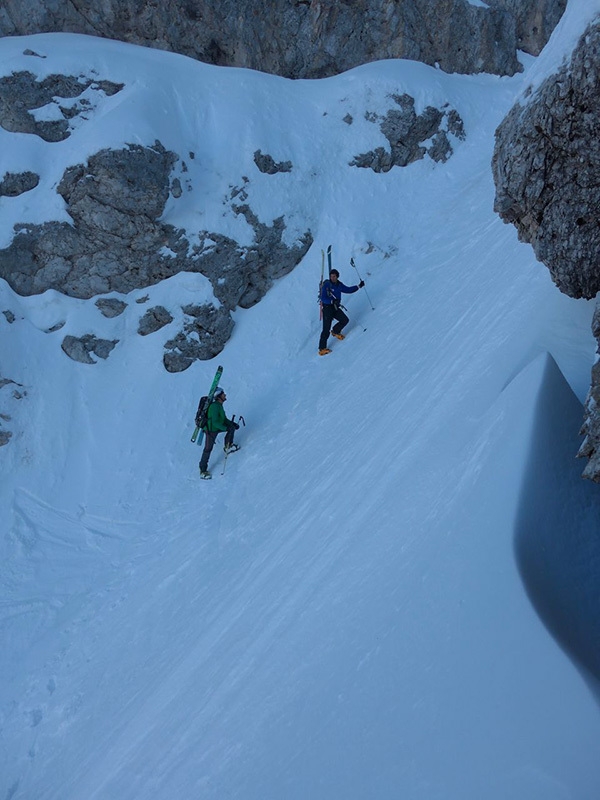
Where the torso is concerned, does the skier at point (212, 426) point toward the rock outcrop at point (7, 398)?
no

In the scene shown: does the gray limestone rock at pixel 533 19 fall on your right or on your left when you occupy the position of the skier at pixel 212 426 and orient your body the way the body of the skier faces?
on your left

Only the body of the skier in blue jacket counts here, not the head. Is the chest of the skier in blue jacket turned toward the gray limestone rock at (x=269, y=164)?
no

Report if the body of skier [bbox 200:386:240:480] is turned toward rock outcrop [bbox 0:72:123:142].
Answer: no

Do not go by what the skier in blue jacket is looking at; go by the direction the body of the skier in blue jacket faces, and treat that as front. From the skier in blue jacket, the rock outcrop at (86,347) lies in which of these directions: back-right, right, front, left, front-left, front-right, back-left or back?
back-right

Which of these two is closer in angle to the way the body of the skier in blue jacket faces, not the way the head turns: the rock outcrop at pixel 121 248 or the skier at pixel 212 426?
the skier

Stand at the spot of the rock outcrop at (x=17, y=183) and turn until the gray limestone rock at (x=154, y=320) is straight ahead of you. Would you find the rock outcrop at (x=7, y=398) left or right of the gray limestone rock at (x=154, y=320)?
right

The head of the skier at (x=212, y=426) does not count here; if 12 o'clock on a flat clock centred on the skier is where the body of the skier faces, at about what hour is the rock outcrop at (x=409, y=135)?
The rock outcrop is roughly at 9 o'clock from the skier.

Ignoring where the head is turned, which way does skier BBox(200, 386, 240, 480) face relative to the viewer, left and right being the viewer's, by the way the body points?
facing to the right of the viewer
